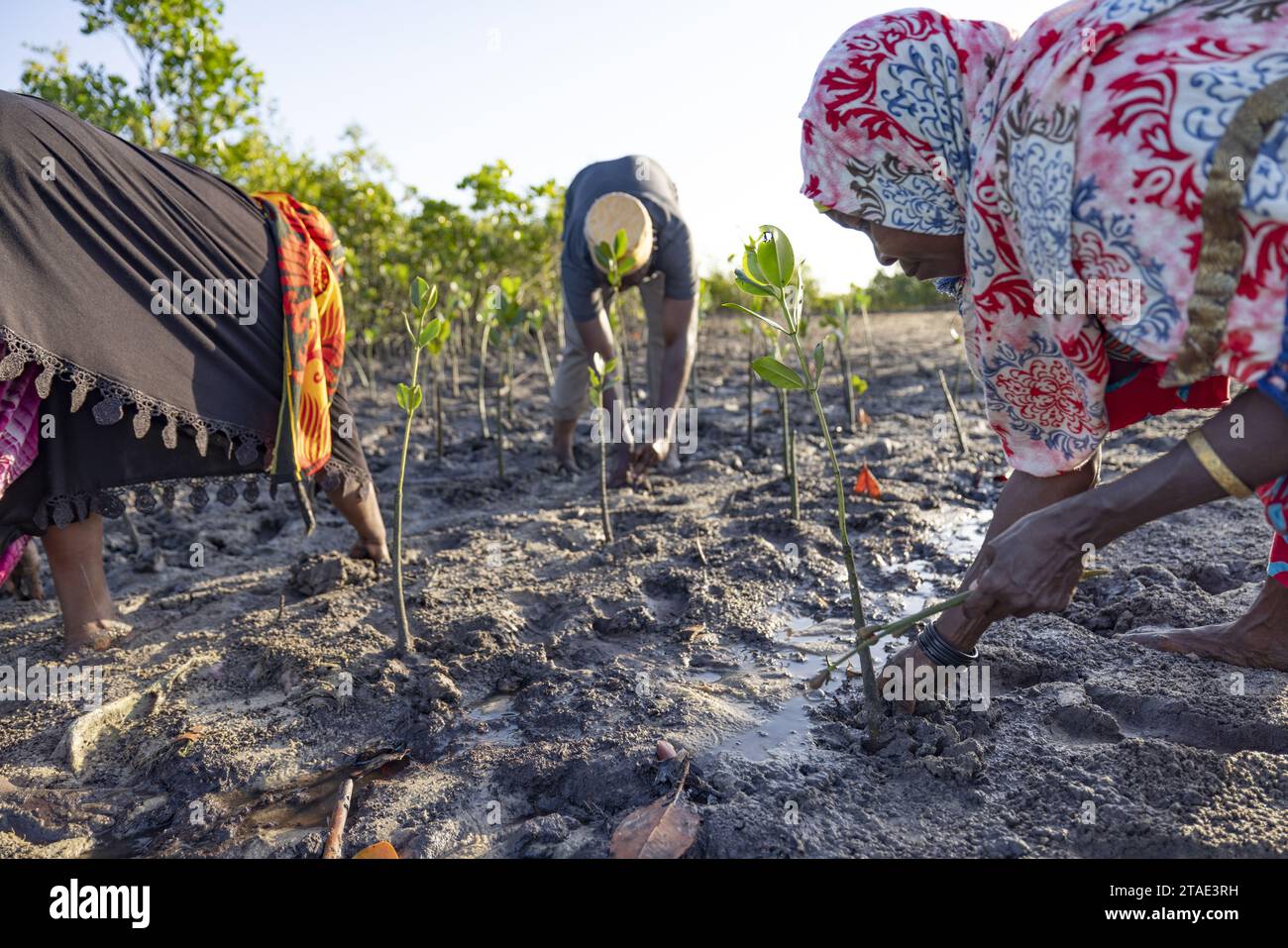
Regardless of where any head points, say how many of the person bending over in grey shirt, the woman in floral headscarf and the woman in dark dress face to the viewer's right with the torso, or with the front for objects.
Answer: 1

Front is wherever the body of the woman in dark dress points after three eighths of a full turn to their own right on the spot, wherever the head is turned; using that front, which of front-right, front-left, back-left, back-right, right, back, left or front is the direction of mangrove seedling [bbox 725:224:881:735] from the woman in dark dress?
left

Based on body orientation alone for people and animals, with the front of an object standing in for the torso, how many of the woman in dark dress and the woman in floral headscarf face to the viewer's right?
1

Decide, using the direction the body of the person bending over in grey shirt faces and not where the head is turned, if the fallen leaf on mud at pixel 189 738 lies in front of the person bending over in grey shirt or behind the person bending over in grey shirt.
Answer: in front

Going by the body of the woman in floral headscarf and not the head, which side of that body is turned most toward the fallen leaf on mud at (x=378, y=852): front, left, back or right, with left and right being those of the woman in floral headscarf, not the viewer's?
front

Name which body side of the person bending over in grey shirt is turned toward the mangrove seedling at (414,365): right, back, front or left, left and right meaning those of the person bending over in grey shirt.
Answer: front

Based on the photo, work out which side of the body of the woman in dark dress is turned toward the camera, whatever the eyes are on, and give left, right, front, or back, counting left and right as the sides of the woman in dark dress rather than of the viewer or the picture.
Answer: right

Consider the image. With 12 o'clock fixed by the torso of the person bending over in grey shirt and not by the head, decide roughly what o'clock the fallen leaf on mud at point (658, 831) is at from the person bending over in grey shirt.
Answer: The fallen leaf on mud is roughly at 12 o'clock from the person bending over in grey shirt.

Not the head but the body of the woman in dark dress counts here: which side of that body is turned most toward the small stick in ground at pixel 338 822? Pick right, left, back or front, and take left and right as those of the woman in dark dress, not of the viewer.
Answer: right

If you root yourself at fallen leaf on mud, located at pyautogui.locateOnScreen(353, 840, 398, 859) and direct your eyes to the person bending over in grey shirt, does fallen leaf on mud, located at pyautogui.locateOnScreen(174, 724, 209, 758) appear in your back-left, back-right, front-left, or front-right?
front-left

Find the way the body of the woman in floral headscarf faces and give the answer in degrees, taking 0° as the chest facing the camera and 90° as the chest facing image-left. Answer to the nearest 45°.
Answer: approximately 90°

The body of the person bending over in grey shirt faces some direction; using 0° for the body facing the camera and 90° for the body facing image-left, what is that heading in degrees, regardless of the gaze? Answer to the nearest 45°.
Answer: approximately 0°
